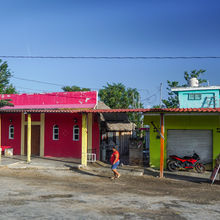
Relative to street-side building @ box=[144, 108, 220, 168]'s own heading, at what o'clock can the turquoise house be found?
The turquoise house is roughly at 6 o'clock from the street-side building.

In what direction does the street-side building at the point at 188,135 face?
toward the camera

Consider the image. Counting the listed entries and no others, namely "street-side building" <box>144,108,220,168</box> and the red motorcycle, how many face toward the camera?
1

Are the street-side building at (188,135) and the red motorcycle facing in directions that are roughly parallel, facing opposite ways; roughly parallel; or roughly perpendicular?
roughly perpendicular
